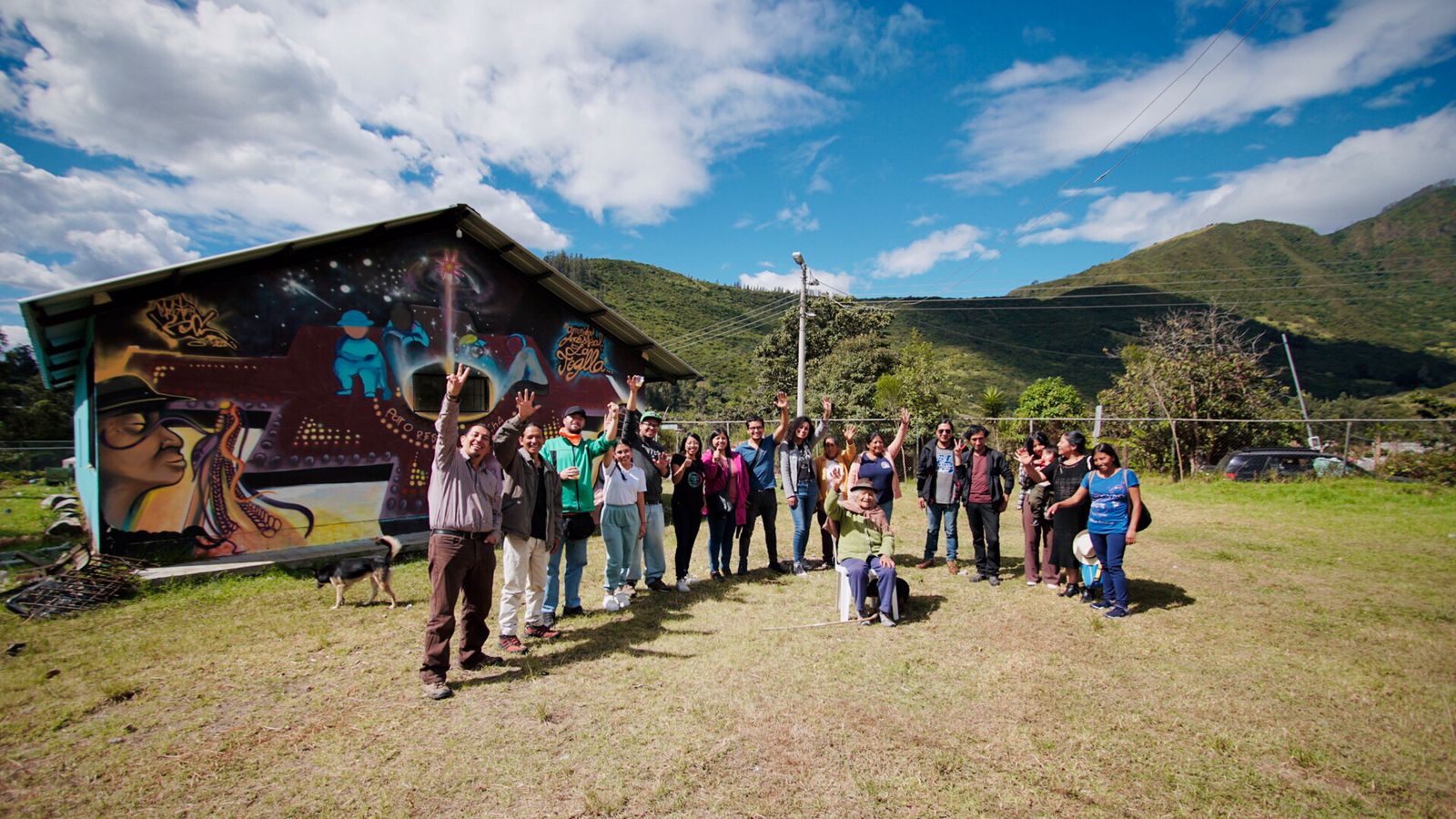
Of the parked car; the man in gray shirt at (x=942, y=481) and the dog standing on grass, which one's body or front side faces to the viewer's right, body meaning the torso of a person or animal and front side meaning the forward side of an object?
the parked car

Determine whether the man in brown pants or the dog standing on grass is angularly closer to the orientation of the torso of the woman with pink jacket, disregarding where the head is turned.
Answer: the man in brown pants

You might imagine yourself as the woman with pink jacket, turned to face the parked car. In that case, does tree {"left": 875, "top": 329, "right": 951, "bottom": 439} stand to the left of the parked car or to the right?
left

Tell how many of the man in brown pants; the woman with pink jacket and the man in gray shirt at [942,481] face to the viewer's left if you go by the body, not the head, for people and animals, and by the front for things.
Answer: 0

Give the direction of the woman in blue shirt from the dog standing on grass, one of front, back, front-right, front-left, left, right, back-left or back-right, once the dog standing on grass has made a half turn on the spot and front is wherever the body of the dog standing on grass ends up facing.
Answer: front-right

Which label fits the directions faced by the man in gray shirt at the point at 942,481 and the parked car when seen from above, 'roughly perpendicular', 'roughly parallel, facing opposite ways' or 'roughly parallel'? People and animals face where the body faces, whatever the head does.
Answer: roughly perpendicular

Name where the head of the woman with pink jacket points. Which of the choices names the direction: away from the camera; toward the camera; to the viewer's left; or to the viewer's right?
toward the camera

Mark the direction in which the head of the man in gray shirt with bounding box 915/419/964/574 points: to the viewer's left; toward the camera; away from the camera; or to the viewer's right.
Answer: toward the camera

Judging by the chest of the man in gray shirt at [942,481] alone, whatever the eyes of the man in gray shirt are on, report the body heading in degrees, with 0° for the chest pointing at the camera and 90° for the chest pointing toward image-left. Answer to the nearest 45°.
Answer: approximately 0°

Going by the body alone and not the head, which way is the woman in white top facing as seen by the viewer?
toward the camera

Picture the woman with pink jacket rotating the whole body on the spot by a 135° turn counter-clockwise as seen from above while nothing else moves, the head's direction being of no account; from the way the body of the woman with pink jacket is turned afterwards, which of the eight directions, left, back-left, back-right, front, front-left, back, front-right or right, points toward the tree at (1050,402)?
front

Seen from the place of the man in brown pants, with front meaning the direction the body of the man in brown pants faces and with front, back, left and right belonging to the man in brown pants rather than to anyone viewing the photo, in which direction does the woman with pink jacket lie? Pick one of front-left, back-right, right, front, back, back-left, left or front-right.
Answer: left

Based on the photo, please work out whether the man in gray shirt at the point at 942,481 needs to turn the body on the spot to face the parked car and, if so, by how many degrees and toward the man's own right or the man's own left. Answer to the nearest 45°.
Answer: approximately 135° to the man's own left

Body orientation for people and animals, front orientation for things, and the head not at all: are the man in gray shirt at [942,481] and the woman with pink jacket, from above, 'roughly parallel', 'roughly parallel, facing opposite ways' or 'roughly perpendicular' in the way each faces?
roughly parallel

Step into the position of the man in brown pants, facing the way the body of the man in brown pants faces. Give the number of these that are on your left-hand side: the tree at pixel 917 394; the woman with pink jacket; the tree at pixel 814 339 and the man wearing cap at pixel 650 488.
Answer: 4

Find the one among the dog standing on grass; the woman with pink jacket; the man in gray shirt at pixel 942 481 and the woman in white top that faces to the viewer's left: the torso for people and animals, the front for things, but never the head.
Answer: the dog standing on grass

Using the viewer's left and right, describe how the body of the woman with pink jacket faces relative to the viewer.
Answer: facing the viewer

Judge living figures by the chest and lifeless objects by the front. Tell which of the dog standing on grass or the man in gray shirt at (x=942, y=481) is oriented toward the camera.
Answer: the man in gray shirt

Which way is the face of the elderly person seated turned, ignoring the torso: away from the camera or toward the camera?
toward the camera

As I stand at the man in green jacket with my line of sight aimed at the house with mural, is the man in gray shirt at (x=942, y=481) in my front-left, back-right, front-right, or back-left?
back-right
